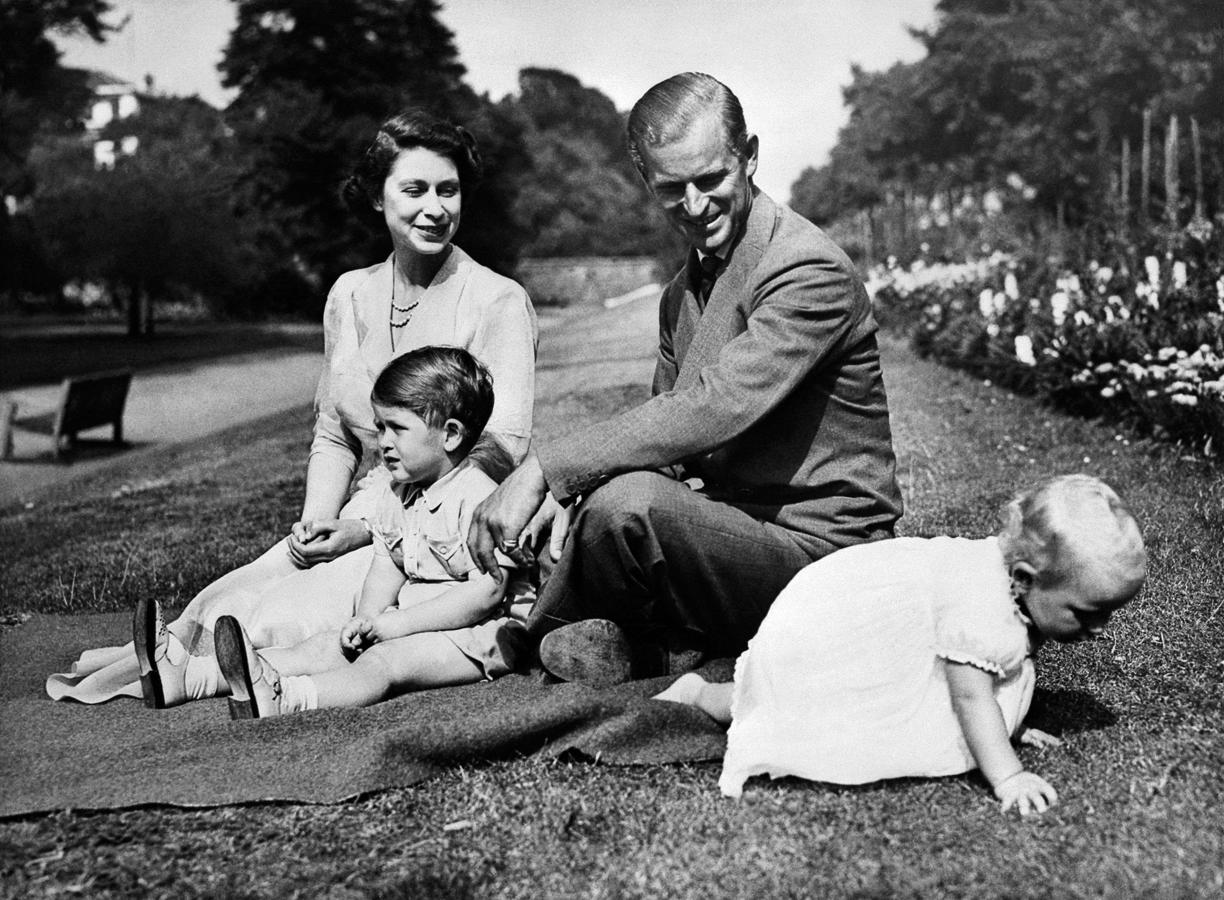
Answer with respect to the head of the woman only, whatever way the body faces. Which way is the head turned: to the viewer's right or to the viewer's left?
to the viewer's right

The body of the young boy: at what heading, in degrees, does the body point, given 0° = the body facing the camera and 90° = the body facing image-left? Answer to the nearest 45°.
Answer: approximately 45°

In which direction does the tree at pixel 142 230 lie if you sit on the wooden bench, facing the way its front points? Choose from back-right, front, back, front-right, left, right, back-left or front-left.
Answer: front-right

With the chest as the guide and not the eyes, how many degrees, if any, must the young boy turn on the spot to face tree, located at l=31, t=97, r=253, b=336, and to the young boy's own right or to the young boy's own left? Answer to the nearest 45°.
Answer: approximately 135° to the young boy's own right

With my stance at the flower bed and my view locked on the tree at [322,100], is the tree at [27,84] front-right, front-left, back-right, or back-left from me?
front-left

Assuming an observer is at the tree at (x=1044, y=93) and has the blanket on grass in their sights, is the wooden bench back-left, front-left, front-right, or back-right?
front-right

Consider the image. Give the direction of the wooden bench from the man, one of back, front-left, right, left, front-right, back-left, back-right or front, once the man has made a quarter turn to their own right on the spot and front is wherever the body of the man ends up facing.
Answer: front

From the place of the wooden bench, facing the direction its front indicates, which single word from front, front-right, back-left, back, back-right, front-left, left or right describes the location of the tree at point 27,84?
front-right

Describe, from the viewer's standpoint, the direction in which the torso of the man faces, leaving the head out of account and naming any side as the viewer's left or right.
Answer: facing the viewer and to the left of the viewer

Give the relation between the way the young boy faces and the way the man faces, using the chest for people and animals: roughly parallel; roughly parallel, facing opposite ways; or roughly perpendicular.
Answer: roughly parallel

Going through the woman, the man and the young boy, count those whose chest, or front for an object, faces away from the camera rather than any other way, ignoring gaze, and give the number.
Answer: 0

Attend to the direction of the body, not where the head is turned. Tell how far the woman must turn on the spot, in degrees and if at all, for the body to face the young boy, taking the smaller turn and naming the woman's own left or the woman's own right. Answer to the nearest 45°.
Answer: approximately 45° to the woman's own left

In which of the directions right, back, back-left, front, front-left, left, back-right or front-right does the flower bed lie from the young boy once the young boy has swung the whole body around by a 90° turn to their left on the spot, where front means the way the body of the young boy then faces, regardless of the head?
left

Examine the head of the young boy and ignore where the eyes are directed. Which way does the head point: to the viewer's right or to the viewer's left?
to the viewer's left

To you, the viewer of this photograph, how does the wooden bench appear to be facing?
facing away from the viewer and to the left of the viewer

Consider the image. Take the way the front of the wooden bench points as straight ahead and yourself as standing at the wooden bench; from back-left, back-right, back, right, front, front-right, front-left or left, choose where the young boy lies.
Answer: back-left
